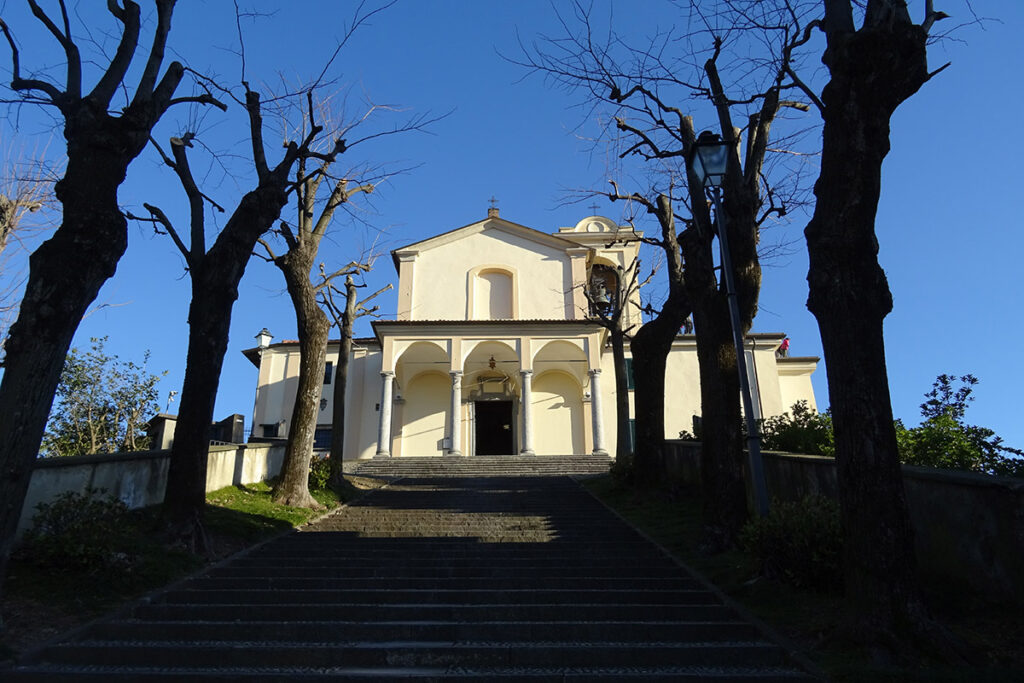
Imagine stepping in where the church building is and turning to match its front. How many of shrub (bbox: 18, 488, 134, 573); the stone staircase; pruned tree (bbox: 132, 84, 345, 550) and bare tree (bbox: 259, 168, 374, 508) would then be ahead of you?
4

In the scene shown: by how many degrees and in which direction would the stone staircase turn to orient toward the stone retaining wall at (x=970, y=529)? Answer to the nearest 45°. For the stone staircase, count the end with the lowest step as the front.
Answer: approximately 90° to its left

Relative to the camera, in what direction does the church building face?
facing the viewer

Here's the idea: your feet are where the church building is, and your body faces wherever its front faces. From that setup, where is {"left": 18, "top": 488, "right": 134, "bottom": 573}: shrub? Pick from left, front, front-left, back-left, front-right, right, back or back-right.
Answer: front

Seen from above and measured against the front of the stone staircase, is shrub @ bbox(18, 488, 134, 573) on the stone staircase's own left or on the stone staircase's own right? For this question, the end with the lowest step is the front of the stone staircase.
on the stone staircase's own right

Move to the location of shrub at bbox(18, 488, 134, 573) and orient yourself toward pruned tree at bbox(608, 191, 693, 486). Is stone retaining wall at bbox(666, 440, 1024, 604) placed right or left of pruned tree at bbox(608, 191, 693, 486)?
right

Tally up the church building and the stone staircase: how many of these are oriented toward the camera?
2

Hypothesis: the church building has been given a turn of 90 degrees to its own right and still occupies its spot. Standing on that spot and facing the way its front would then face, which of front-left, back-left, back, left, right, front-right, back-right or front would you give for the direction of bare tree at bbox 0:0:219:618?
left

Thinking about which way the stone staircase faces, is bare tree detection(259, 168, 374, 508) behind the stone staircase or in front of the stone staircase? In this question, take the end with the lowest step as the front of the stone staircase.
behind

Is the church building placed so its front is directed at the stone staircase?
yes

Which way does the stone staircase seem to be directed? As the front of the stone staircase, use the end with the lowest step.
toward the camera

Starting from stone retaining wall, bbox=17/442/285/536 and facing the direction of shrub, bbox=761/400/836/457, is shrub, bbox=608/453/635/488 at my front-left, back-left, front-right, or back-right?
front-left
